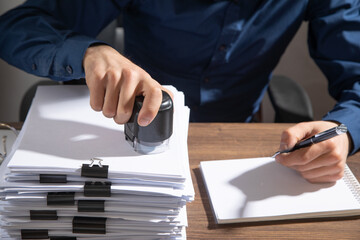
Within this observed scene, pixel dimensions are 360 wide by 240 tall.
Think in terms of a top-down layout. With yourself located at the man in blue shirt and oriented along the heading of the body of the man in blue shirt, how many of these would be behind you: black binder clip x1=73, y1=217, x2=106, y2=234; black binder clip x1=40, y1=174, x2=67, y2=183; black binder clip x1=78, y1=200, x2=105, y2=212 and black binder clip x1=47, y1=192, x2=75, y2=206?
0

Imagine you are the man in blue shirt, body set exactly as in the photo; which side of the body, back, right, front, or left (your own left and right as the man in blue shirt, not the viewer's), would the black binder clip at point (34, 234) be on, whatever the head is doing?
front

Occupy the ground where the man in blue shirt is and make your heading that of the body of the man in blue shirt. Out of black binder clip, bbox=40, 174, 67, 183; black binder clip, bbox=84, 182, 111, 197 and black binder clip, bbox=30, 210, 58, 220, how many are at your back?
0

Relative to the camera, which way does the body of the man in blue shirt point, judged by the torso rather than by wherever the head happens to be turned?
toward the camera

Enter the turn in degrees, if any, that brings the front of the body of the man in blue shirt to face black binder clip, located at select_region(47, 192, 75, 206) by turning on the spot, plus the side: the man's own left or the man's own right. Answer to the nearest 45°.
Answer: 0° — they already face it

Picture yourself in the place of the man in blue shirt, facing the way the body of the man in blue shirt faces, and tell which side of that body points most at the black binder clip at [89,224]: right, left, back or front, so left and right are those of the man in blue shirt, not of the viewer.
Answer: front

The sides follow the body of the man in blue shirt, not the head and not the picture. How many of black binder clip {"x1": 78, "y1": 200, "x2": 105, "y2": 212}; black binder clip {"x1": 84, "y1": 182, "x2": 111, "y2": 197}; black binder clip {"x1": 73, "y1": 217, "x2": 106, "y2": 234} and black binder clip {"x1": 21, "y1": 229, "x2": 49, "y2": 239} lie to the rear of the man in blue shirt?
0

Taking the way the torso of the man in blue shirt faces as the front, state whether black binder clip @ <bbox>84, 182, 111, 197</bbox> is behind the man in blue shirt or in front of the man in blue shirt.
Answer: in front

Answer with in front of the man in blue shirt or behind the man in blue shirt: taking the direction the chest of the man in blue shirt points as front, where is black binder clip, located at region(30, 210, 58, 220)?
in front
